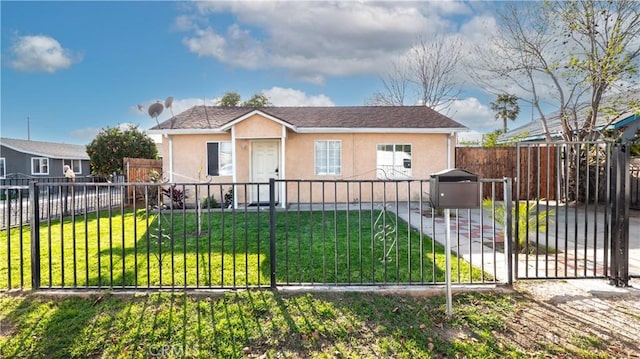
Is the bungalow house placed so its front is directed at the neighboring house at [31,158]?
no

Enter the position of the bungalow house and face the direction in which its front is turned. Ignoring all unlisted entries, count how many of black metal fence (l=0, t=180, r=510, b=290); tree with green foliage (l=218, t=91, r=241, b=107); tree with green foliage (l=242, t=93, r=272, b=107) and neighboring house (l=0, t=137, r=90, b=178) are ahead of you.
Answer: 1

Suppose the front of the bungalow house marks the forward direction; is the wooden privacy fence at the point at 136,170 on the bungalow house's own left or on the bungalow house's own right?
on the bungalow house's own right

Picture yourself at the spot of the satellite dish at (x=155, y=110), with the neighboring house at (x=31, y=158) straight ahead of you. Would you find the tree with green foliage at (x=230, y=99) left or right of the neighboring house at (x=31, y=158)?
right

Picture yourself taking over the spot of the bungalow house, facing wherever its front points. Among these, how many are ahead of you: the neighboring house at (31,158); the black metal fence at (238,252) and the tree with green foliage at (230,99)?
1

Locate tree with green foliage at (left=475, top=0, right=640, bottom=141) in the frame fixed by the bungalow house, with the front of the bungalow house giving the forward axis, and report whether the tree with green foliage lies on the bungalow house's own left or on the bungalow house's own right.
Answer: on the bungalow house's own left

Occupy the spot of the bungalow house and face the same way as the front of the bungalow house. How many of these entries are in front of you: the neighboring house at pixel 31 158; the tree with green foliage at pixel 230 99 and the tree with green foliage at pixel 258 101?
0

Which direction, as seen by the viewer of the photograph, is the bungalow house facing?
facing the viewer

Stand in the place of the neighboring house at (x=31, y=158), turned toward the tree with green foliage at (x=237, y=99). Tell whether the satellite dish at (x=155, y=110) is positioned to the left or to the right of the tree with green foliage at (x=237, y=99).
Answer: right

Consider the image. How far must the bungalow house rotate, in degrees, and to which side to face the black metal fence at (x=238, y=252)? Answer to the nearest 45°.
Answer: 0° — it already faces it

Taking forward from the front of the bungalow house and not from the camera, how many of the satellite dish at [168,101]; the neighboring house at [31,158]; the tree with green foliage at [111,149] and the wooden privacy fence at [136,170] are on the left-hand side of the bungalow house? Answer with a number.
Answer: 0

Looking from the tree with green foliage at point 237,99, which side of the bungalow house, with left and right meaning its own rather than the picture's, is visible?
back

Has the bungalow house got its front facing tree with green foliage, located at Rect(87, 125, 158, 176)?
no
